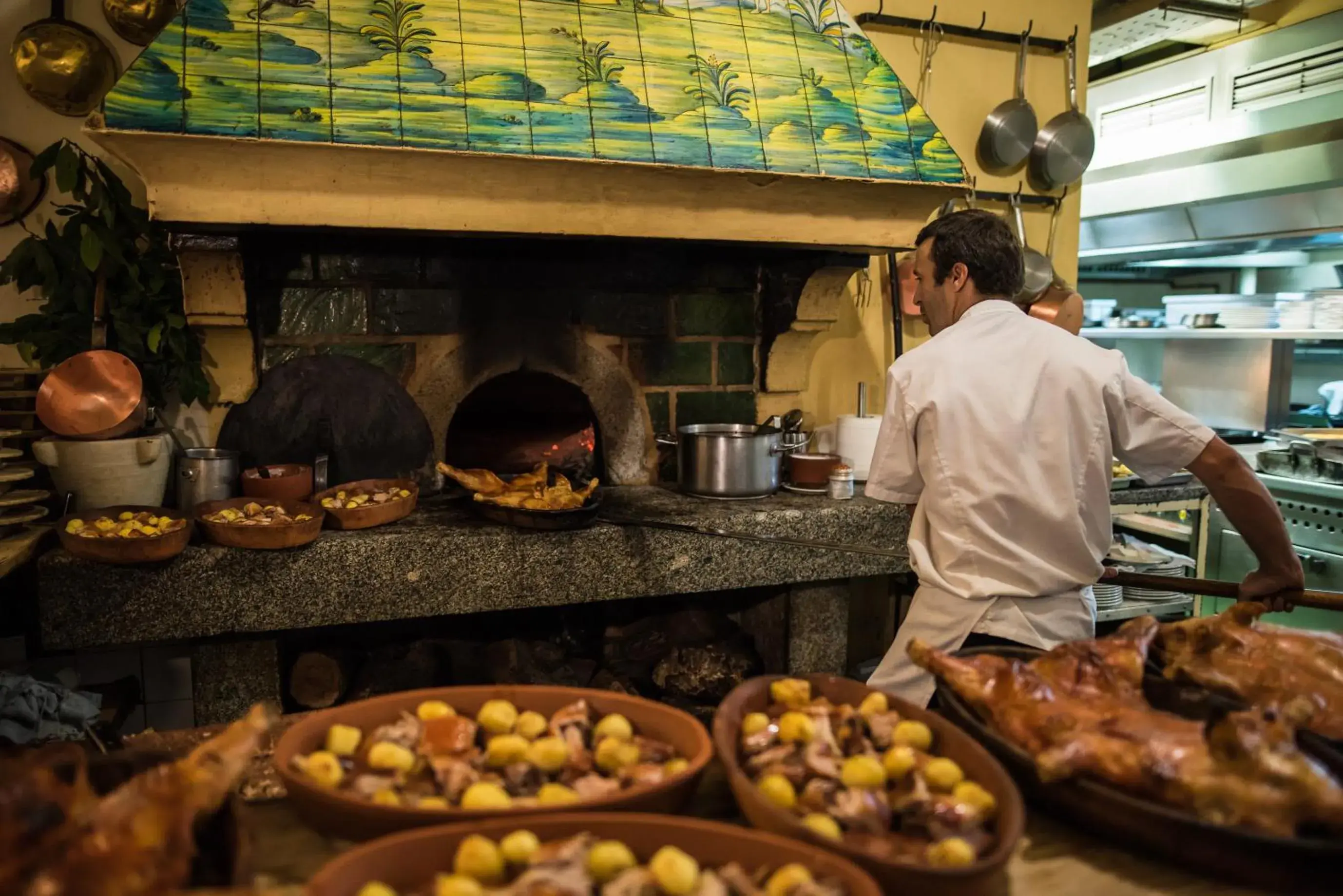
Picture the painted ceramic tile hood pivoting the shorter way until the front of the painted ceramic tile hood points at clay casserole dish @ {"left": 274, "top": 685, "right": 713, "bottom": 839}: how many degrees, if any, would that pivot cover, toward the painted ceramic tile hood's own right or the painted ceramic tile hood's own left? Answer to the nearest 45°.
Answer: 0° — it already faces it

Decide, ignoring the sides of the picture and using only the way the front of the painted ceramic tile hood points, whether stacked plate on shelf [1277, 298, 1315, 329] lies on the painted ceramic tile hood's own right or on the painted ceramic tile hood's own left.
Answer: on the painted ceramic tile hood's own left

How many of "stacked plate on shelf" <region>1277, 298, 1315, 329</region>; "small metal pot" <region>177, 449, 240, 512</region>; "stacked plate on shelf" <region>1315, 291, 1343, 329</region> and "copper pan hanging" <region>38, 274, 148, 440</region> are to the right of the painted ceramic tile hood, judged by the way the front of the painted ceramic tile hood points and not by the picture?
2

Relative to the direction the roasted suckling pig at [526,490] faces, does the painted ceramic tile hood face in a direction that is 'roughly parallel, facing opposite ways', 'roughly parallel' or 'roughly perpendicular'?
roughly perpendicular

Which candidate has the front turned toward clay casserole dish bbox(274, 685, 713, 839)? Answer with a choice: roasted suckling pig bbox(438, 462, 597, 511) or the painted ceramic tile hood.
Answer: the painted ceramic tile hood
